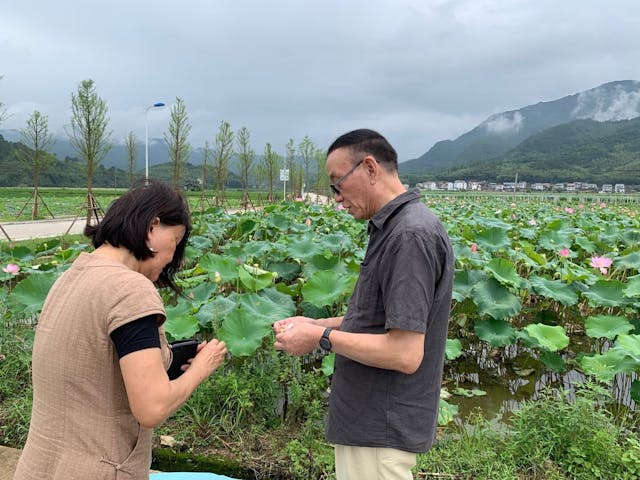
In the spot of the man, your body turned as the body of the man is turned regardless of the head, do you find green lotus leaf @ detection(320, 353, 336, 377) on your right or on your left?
on your right

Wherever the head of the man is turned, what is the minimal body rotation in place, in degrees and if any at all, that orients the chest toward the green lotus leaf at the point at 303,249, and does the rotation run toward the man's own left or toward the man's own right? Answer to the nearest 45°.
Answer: approximately 90° to the man's own right

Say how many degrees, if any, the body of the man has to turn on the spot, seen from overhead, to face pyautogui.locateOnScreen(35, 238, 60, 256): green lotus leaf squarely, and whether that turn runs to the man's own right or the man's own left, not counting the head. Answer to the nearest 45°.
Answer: approximately 45° to the man's own right

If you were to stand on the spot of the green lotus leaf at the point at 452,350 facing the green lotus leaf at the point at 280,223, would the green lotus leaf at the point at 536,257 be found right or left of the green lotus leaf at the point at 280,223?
right

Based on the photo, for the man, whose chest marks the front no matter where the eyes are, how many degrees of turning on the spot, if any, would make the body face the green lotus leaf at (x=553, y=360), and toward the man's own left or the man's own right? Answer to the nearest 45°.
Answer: approximately 135° to the man's own right

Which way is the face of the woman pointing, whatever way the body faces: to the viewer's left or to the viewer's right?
to the viewer's right

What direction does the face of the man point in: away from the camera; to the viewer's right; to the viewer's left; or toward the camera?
to the viewer's left

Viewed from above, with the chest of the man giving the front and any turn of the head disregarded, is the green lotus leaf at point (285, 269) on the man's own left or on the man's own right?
on the man's own right

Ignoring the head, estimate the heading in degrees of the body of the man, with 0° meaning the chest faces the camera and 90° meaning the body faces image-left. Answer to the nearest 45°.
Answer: approximately 90°

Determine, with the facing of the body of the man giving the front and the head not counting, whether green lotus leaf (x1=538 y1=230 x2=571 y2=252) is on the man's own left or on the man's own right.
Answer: on the man's own right

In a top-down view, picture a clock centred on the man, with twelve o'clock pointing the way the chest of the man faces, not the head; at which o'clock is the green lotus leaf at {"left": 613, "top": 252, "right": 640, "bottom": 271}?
The green lotus leaf is roughly at 4 o'clock from the man.
